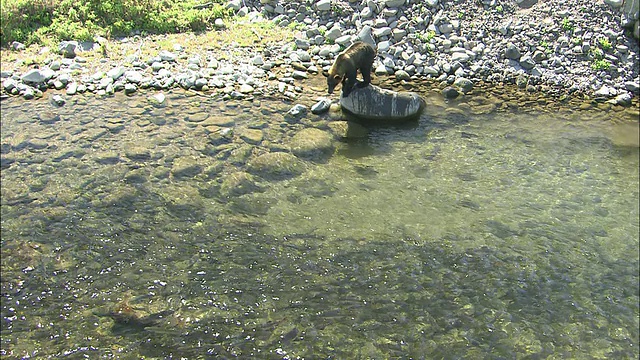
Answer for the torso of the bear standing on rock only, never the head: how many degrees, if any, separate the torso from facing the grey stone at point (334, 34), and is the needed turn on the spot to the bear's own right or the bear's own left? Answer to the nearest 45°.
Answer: approximately 135° to the bear's own right

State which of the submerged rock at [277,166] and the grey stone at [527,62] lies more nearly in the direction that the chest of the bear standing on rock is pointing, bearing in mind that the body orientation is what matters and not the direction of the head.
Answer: the submerged rock

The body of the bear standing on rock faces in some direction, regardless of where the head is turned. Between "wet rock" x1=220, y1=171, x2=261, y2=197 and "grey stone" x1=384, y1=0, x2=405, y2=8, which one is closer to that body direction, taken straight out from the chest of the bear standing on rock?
the wet rock

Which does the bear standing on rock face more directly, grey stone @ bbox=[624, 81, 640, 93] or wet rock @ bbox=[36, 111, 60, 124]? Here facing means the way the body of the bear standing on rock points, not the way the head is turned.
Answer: the wet rock

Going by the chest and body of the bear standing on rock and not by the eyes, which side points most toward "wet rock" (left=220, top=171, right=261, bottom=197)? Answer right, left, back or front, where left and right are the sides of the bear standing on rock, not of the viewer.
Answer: front

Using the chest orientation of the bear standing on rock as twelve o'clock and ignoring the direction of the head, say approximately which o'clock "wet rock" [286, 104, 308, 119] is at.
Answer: The wet rock is roughly at 1 o'clock from the bear standing on rock.

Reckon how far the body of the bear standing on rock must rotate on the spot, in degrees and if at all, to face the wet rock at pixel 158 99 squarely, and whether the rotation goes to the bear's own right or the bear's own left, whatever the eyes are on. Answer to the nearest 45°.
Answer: approximately 45° to the bear's own right

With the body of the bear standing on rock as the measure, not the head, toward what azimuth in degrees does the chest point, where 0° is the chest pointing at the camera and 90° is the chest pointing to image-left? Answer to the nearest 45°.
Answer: approximately 45°

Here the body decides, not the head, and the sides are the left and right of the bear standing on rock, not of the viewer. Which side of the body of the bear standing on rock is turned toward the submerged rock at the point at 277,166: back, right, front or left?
front

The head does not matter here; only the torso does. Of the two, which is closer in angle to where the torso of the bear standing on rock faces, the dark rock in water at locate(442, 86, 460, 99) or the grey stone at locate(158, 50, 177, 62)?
the grey stone

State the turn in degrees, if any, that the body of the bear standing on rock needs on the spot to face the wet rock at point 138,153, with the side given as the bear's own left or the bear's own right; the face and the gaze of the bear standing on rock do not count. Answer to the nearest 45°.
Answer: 0° — it already faces it

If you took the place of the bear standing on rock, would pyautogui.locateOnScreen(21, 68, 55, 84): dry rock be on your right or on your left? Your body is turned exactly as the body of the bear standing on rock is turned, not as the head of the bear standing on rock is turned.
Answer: on your right

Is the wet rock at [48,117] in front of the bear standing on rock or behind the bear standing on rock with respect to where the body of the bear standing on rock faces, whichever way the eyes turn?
in front

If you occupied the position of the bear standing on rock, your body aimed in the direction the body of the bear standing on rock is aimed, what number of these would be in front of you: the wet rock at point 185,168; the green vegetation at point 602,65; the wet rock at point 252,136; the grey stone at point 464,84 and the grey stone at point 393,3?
2

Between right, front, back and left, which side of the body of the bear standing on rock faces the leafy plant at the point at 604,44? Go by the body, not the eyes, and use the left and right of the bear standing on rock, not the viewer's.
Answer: back

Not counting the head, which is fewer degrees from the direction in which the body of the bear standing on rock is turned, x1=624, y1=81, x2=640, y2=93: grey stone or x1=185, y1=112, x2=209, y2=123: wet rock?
the wet rock
